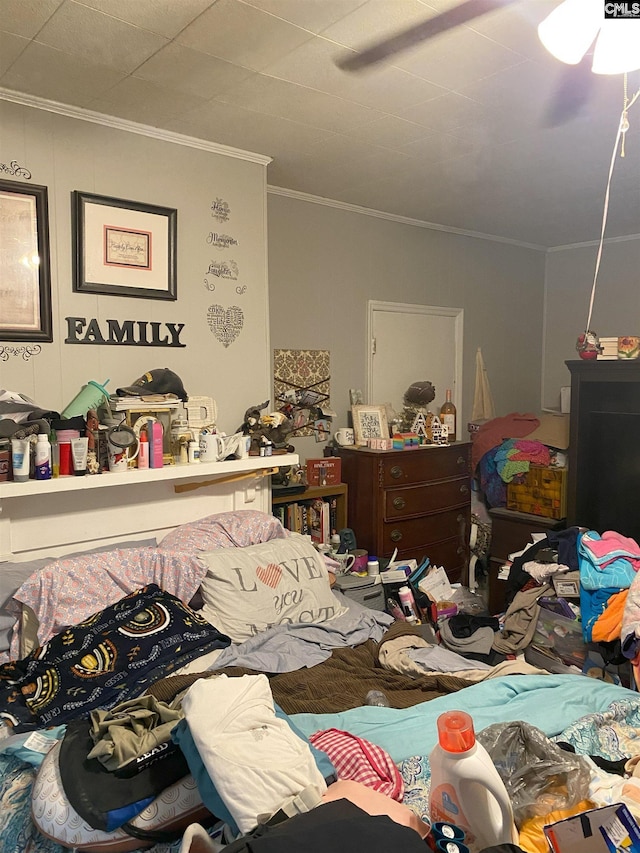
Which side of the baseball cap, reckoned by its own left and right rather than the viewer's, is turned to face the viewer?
left

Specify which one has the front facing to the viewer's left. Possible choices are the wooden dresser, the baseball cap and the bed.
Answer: the baseball cap

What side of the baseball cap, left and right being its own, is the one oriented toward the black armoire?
back

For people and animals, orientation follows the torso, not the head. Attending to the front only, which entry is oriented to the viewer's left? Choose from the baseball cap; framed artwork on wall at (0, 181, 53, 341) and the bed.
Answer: the baseball cap
